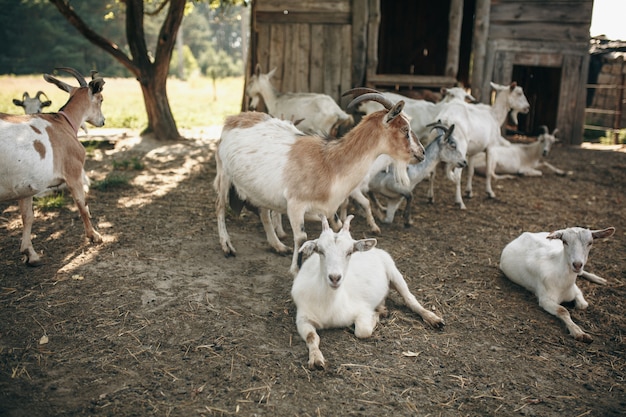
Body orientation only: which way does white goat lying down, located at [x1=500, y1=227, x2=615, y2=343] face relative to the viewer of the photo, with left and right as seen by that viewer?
facing the viewer and to the right of the viewer

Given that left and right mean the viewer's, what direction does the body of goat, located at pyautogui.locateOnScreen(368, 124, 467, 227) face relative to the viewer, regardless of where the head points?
facing to the right of the viewer

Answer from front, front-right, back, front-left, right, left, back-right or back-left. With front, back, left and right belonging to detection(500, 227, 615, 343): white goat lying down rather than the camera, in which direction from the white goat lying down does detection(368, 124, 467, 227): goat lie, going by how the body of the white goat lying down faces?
back

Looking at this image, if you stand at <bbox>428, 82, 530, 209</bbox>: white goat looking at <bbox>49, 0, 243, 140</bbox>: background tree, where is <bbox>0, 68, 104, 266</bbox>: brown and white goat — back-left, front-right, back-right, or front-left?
front-left

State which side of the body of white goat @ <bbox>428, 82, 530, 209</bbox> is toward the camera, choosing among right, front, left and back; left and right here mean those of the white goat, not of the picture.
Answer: right

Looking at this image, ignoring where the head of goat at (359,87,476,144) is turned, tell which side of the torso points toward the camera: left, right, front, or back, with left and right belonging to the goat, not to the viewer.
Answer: right

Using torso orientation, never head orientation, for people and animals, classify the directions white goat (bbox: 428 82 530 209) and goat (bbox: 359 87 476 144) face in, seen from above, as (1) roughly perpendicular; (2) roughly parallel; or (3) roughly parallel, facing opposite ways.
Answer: roughly parallel

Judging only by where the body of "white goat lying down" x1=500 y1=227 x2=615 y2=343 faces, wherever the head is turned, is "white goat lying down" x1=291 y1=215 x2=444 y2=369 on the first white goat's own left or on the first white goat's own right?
on the first white goat's own right

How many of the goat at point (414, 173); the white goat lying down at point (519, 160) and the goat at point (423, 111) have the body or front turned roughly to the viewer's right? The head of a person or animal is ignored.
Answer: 3

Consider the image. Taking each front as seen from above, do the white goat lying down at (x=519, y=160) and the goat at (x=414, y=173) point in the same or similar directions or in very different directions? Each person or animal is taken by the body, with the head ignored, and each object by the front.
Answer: same or similar directions

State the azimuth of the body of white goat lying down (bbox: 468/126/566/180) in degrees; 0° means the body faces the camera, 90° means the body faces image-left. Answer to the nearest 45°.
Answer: approximately 270°

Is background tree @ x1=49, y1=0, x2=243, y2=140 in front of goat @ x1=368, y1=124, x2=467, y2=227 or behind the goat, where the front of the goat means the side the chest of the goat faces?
behind
